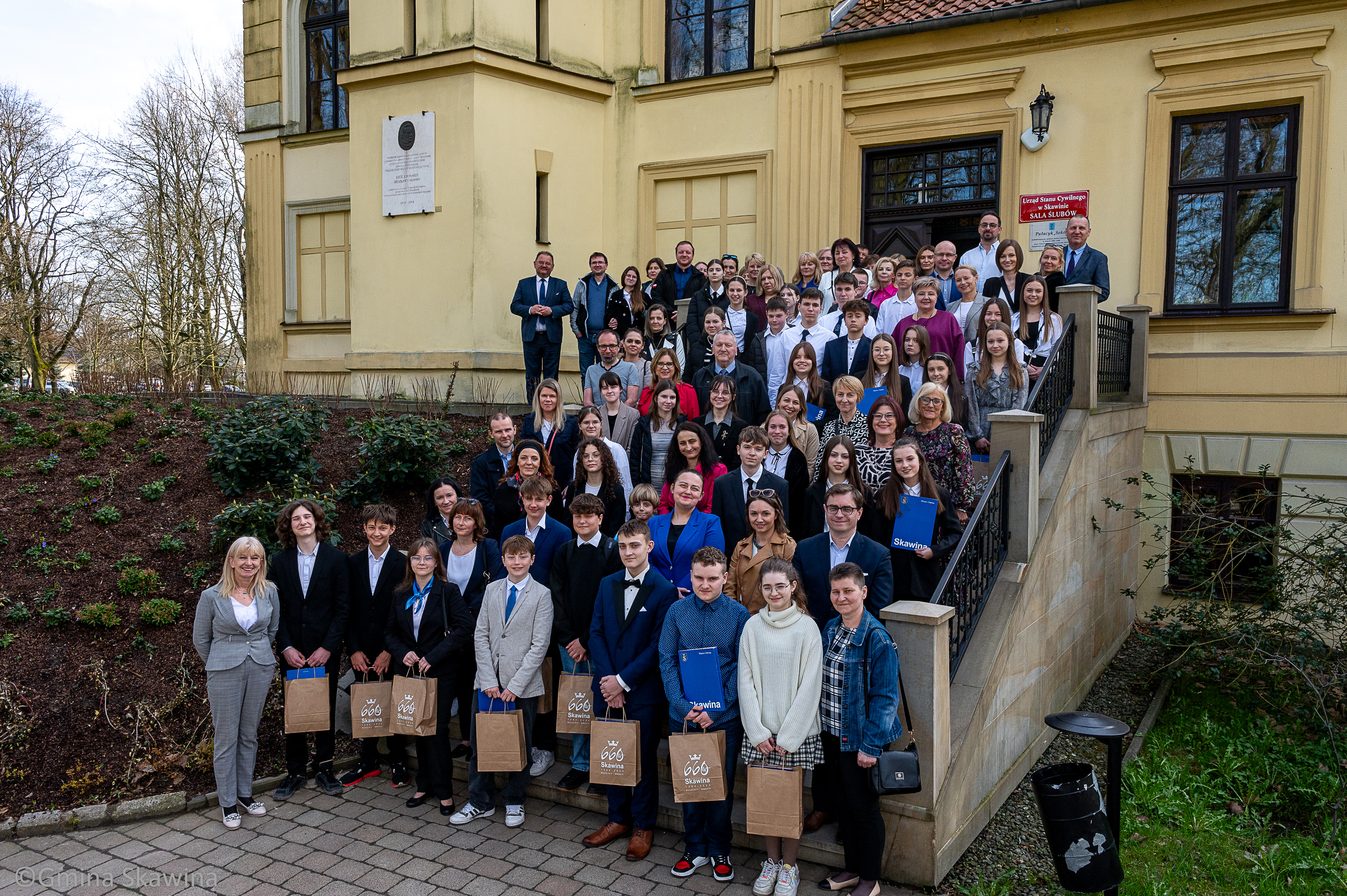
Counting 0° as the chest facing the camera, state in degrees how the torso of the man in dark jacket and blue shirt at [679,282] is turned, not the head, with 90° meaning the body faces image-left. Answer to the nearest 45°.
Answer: approximately 0°

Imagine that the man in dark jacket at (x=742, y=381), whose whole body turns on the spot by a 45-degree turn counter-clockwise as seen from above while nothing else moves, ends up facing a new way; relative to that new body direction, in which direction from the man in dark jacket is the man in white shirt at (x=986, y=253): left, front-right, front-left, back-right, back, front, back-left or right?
left

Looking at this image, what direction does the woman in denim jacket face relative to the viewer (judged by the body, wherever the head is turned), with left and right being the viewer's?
facing the viewer and to the left of the viewer

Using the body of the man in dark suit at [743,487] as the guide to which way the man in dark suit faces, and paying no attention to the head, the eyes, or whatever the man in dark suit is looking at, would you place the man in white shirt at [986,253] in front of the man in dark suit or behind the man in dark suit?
behind

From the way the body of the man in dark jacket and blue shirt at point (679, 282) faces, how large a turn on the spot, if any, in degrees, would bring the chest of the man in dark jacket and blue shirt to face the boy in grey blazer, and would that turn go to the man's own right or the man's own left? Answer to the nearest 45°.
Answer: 0° — they already face them

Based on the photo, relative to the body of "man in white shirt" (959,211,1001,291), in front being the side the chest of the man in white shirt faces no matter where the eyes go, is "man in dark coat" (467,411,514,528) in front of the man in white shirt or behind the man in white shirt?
in front

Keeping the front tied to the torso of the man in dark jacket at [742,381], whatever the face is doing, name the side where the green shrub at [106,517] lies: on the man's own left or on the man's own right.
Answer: on the man's own right
